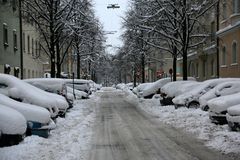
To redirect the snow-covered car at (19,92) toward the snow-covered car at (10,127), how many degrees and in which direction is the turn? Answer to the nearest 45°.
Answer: approximately 45° to its right

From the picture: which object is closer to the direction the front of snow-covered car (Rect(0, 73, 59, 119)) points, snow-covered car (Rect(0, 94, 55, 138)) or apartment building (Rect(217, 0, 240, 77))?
the snow-covered car

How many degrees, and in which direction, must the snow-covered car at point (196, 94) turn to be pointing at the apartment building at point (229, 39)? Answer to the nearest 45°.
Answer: approximately 135° to its right

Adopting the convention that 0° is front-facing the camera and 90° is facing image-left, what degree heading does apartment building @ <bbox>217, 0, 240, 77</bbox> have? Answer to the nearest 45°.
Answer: approximately 45°
